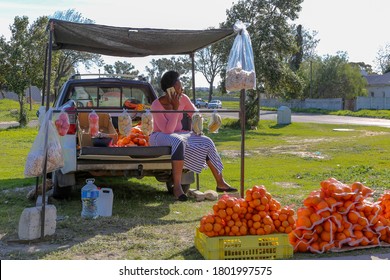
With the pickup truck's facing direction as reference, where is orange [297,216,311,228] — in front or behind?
behind

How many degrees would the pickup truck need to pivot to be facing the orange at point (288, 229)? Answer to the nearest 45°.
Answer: approximately 135° to its right

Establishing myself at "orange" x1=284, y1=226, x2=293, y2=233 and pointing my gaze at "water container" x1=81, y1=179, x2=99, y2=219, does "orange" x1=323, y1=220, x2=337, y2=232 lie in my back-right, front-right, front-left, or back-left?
back-right

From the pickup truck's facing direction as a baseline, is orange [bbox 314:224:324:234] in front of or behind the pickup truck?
behind

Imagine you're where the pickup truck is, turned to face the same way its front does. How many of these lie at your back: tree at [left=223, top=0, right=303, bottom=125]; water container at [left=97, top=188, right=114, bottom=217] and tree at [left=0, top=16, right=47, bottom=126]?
1

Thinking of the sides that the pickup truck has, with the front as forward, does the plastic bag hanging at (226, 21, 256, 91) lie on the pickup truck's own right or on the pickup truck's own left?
on the pickup truck's own right

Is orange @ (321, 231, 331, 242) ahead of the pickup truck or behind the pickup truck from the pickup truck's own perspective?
behind

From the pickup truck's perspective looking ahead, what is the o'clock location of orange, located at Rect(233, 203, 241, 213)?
The orange is roughly at 5 o'clock from the pickup truck.

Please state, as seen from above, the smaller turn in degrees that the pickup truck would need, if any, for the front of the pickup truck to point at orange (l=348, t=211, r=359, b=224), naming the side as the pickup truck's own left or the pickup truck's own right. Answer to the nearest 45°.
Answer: approximately 135° to the pickup truck's own right

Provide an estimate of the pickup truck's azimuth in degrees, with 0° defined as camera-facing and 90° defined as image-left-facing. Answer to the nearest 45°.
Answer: approximately 180°

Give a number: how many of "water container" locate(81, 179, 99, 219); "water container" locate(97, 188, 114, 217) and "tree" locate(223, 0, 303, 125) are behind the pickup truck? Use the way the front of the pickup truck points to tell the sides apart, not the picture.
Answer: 2

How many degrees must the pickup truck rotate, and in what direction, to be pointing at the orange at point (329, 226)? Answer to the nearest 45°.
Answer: approximately 135° to its right

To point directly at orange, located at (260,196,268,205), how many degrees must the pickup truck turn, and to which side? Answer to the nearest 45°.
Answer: approximately 135° to its right
